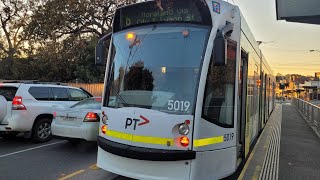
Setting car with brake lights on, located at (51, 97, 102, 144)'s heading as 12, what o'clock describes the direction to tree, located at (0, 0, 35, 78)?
The tree is roughly at 10 o'clock from the car with brake lights on.

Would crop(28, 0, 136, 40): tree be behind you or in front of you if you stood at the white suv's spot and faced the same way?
in front

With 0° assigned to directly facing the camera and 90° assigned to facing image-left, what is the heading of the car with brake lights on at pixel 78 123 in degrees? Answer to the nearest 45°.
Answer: approximately 225°

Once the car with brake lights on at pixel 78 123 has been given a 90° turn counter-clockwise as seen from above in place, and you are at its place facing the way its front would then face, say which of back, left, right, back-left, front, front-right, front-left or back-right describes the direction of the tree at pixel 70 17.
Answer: front-right

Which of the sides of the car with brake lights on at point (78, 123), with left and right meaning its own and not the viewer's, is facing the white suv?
left

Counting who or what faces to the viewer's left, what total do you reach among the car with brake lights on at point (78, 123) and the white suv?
0

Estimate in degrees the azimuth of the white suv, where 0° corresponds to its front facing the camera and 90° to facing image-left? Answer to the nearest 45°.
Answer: approximately 225°

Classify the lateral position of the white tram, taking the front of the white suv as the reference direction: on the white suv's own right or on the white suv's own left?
on the white suv's own right

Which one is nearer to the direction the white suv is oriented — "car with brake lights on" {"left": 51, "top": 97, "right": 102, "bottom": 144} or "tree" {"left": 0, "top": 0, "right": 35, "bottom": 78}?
the tree
